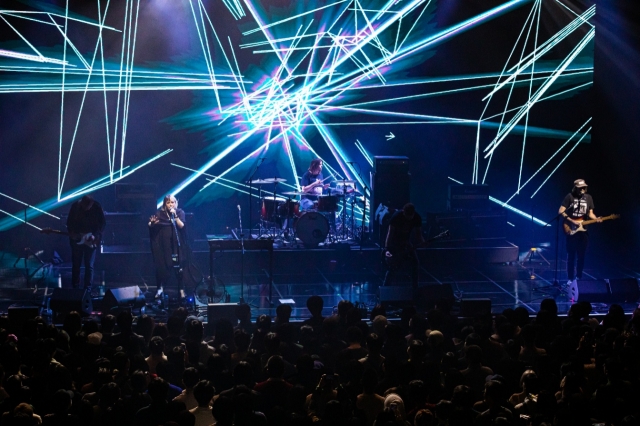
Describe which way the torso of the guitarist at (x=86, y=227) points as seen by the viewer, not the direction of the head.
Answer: toward the camera

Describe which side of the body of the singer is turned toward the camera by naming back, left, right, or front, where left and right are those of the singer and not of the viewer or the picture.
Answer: front

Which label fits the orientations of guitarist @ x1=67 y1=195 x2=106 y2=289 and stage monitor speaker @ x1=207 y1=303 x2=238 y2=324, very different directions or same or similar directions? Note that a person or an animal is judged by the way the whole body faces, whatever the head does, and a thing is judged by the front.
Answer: very different directions

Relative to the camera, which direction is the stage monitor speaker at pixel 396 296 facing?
away from the camera

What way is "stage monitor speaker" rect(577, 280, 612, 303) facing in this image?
away from the camera

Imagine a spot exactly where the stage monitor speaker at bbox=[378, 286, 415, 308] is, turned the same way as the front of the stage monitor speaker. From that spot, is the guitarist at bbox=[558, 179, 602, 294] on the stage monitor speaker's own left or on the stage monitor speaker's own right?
on the stage monitor speaker's own right

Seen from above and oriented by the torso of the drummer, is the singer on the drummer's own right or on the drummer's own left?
on the drummer's own right

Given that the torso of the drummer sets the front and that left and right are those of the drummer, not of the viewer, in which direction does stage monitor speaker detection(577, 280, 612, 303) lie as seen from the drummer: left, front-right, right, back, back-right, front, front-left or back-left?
front

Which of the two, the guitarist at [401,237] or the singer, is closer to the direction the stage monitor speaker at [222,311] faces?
the singer

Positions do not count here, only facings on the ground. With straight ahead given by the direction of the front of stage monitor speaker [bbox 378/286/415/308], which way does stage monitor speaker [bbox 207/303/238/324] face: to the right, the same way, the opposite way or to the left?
the same way

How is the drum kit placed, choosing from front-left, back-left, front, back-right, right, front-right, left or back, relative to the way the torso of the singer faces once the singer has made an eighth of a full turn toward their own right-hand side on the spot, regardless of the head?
back

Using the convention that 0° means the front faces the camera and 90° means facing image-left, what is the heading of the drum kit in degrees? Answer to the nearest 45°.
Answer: approximately 0°

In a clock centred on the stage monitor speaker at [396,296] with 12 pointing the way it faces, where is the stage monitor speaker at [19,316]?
the stage monitor speaker at [19,316] is roughly at 8 o'clock from the stage monitor speaker at [396,296].

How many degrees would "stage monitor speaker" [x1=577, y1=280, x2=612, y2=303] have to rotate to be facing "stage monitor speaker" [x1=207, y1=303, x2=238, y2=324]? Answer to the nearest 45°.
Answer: approximately 135° to its left

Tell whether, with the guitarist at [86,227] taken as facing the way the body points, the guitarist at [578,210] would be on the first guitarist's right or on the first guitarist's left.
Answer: on the first guitarist's left

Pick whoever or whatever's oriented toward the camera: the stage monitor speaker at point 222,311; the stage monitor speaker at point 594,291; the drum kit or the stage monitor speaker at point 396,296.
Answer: the drum kit

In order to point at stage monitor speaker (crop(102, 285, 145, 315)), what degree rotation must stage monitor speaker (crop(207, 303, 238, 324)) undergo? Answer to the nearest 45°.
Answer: approximately 45° to its left

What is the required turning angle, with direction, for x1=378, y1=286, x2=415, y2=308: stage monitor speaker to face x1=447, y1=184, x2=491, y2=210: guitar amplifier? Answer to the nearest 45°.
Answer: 0° — it already faces it

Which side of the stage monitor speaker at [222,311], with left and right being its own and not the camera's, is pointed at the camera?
back
